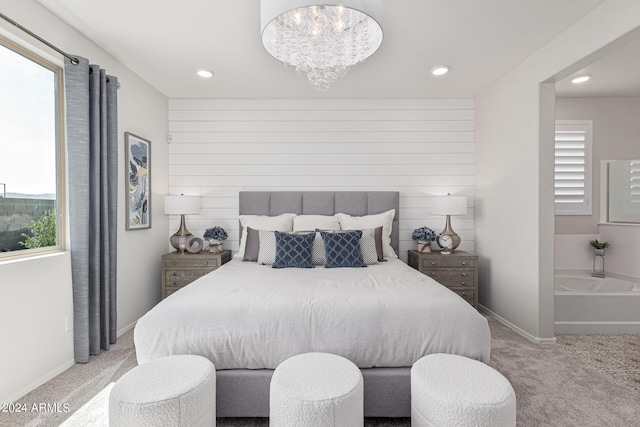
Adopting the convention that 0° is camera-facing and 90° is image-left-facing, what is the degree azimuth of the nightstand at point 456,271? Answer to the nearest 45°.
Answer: approximately 0°

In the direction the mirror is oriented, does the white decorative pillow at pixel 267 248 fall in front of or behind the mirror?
in front

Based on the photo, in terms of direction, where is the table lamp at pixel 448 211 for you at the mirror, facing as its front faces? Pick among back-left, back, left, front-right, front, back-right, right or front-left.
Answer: front-right

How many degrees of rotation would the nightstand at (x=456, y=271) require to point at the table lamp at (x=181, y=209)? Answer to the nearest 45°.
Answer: approximately 90° to its right

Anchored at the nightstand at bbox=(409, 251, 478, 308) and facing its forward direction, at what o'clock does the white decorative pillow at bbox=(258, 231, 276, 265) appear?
The white decorative pillow is roughly at 2 o'clock from the nightstand.

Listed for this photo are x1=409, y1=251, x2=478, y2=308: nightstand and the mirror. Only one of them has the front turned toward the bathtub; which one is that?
the mirror

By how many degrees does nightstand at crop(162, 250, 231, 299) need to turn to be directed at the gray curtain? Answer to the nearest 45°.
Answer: approximately 45° to its right

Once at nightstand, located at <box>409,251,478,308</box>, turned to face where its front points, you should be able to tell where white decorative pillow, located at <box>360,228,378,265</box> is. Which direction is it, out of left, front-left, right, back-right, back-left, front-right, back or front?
front-right

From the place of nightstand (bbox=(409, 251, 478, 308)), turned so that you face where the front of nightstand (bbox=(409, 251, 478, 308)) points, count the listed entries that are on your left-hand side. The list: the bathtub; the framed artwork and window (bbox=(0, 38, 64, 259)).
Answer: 1
